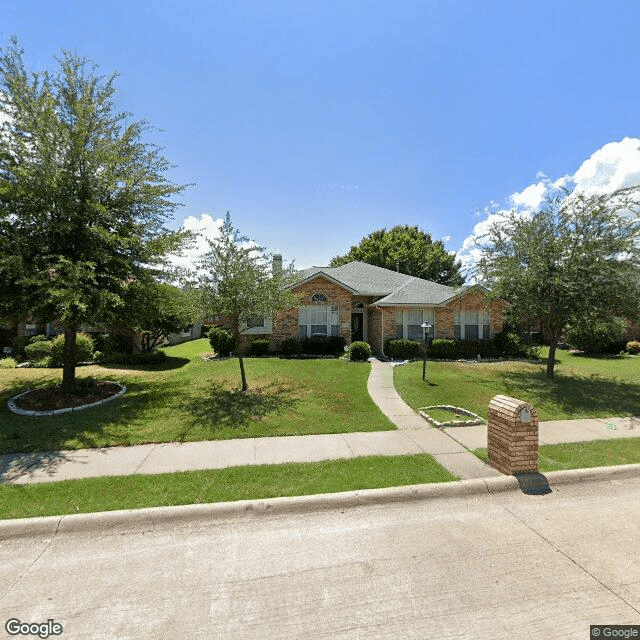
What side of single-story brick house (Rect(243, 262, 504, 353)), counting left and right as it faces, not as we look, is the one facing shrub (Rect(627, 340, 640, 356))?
left

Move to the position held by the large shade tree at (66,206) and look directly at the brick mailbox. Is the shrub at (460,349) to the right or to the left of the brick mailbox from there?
left

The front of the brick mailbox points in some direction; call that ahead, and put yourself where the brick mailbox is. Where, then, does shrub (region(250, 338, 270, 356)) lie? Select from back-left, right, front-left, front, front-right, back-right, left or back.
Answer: back

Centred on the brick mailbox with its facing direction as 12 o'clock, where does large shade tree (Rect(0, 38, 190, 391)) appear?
The large shade tree is roughly at 4 o'clock from the brick mailbox.

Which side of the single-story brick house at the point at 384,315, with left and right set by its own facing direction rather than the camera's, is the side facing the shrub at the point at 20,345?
right

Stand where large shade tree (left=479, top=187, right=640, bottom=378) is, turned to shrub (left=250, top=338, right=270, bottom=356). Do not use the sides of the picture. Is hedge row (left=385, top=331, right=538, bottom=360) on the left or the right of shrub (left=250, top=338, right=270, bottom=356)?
right

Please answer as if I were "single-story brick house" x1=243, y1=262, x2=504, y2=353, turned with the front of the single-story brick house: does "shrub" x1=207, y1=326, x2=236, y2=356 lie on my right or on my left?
on my right

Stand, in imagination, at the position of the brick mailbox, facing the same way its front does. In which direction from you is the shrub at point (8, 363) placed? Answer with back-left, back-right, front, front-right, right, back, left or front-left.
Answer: back-right

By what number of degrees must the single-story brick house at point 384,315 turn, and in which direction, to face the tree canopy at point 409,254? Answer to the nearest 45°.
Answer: approximately 180°

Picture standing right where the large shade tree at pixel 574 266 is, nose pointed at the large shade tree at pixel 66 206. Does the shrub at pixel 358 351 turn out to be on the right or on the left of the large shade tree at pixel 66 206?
right

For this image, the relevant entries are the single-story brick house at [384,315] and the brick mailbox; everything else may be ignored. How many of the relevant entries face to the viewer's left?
0

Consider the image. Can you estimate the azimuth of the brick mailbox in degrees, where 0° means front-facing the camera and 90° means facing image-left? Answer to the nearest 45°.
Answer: approximately 315°

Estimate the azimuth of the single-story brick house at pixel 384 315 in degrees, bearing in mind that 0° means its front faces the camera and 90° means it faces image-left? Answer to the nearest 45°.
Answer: approximately 0°

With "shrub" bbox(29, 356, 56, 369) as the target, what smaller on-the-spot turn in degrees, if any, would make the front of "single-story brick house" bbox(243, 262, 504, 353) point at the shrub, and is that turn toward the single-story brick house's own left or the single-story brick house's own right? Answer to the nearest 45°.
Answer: approximately 45° to the single-story brick house's own right

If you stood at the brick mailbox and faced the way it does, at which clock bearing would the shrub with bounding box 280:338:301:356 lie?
The shrub is roughly at 6 o'clock from the brick mailbox.

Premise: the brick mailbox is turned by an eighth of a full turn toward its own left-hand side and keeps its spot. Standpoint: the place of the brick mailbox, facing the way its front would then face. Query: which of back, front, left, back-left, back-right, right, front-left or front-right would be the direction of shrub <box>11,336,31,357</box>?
back
